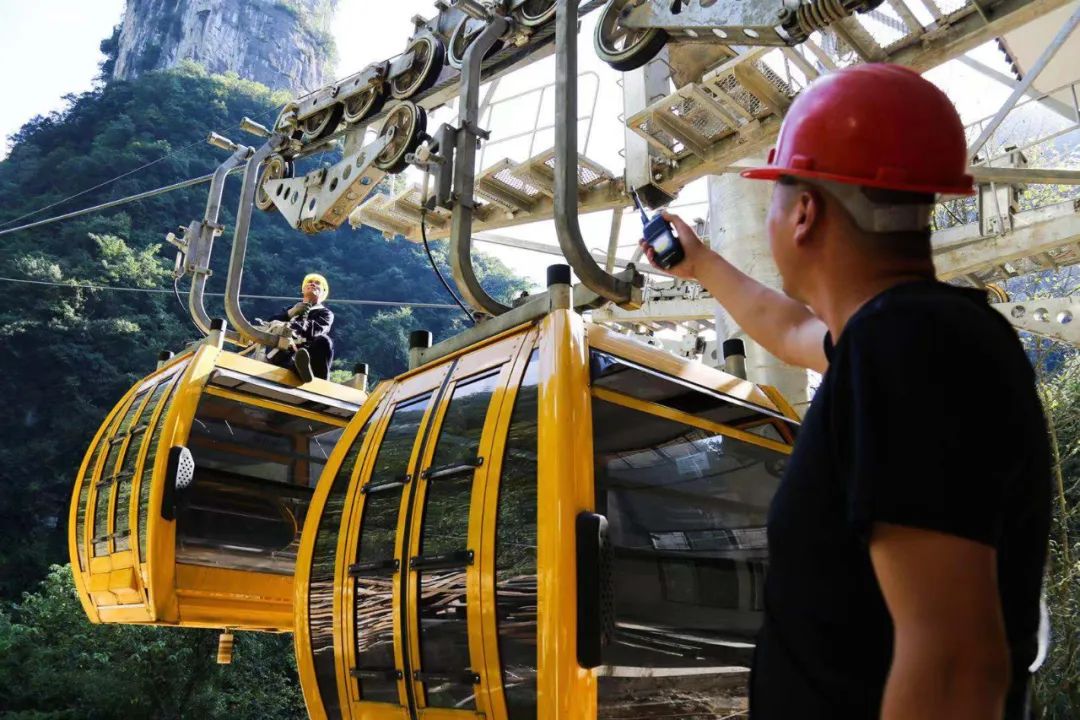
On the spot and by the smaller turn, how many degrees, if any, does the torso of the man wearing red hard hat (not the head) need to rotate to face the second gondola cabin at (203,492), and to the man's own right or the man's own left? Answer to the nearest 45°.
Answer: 0° — they already face it

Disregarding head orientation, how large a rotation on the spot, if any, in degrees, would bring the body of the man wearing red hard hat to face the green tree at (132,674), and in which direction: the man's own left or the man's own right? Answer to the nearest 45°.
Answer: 0° — they already face it

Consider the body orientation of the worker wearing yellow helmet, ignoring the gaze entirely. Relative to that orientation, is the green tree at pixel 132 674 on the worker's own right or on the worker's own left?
on the worker's own right

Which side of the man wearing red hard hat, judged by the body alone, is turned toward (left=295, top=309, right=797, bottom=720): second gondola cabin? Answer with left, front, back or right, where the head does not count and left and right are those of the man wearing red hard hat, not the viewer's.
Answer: front

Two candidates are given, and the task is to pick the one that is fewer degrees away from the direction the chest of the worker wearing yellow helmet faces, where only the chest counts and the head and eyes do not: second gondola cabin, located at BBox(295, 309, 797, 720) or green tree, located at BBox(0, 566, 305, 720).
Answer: the second gondola cabin

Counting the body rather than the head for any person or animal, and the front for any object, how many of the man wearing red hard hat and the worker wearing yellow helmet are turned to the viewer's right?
0

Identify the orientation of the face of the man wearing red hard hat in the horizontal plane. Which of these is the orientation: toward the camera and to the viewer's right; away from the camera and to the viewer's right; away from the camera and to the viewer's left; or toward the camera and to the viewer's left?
away from the camera and to the viewer's left

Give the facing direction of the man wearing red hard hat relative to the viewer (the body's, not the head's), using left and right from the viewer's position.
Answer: facing away from the viewer and to the left of the viewer

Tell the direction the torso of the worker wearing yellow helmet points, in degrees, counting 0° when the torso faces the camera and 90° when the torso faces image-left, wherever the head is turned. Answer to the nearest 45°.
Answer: approximately 45°

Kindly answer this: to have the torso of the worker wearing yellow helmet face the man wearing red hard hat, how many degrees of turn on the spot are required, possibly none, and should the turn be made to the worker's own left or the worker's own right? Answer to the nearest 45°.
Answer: approximately 45° to the worker's own left
